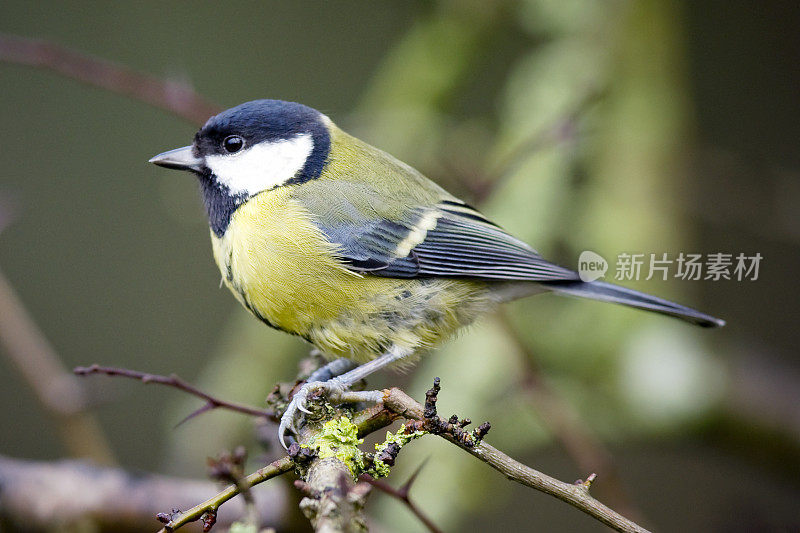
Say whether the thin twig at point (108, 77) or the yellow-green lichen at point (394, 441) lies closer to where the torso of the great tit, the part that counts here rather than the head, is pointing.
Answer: the thin twig

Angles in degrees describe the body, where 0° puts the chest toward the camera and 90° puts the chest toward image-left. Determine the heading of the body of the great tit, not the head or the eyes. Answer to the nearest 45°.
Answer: approximately 90°

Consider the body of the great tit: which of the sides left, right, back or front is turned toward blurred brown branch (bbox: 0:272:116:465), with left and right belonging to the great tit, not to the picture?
front

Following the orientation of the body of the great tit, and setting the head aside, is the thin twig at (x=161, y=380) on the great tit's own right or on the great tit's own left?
on the great tit's own right

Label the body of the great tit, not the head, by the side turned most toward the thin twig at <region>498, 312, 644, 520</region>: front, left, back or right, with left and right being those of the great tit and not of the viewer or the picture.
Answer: back
